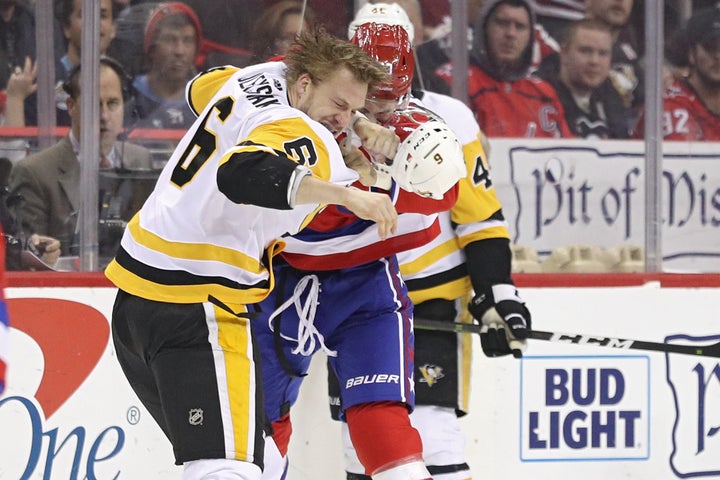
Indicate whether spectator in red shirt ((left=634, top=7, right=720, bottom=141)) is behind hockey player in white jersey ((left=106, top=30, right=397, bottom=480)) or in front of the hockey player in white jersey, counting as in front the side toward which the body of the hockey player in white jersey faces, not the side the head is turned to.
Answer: in front

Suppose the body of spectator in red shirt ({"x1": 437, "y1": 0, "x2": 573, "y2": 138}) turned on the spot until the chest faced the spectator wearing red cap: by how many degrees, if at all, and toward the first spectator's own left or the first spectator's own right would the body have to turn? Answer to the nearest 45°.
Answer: approximately 90° to the first spectator's own right

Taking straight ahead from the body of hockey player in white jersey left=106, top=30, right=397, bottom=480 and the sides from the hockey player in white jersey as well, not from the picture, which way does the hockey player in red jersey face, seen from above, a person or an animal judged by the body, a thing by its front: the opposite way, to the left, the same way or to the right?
the opposite way

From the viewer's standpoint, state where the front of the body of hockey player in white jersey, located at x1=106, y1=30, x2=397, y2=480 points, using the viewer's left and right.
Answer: facing away from the viewer and to the right of the viewer

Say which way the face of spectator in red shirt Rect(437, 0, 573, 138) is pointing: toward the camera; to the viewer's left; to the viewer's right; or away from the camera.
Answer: toward the camera

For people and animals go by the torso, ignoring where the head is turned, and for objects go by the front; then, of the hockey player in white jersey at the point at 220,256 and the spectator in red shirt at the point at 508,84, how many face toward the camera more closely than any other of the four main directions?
1

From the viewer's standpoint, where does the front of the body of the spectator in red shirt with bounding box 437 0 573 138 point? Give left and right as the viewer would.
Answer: facing the viewer

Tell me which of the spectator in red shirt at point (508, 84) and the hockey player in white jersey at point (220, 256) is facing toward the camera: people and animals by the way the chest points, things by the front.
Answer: the spectator in red shirt

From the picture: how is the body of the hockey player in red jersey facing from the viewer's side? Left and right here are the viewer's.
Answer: facing the viewer and to the left of the viewer

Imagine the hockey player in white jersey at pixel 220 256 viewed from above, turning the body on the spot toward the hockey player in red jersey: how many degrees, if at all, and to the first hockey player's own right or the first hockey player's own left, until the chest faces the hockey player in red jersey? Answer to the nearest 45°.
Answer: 0° — they already face them

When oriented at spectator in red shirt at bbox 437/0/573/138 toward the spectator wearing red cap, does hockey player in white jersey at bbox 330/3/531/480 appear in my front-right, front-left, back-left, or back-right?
front-left

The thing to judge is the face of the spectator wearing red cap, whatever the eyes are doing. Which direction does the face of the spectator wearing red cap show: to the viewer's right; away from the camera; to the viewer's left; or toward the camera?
toward the camera

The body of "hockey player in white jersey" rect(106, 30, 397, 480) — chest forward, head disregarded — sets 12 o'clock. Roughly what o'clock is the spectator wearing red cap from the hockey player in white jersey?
The spectator wearing red cap is roughly at 10 o'clock from the hockey player in white jersey.
